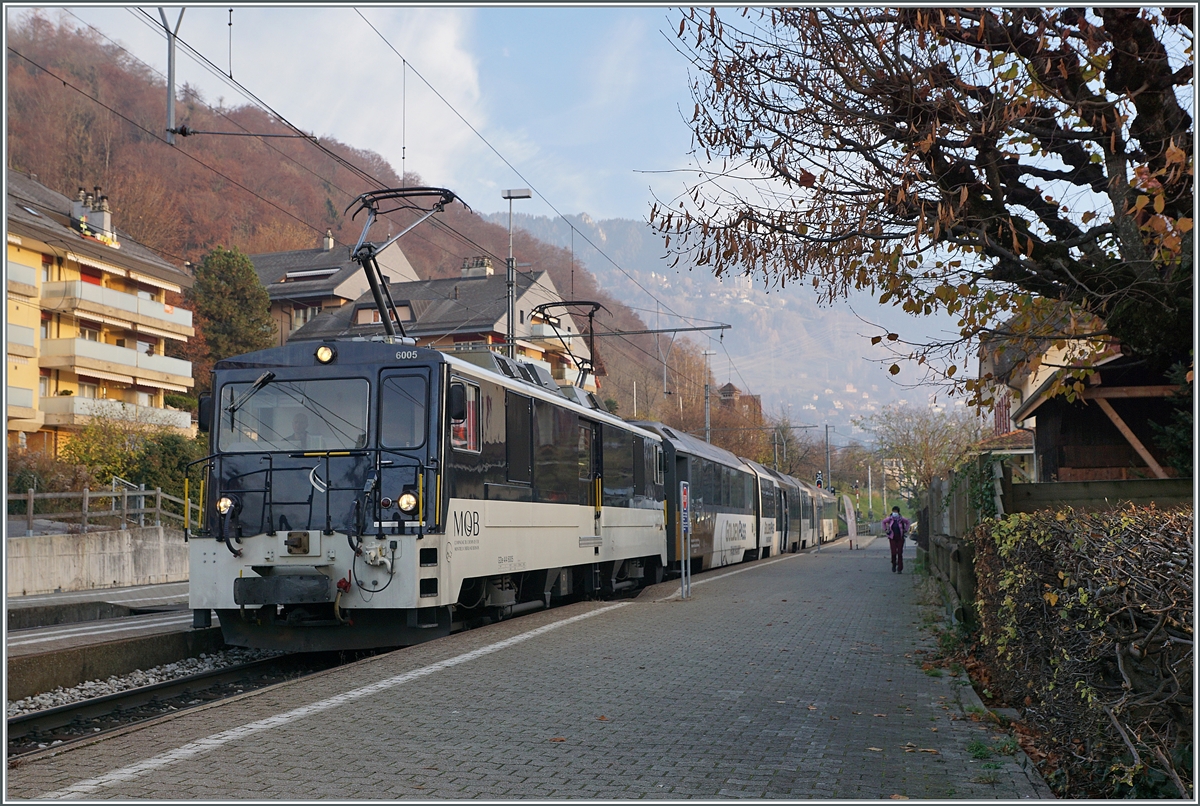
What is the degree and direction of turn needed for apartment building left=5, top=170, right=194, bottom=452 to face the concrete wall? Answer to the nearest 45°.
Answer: approximately 45° to its right

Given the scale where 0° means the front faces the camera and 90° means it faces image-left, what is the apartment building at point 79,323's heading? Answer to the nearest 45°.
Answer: approximately 315°
